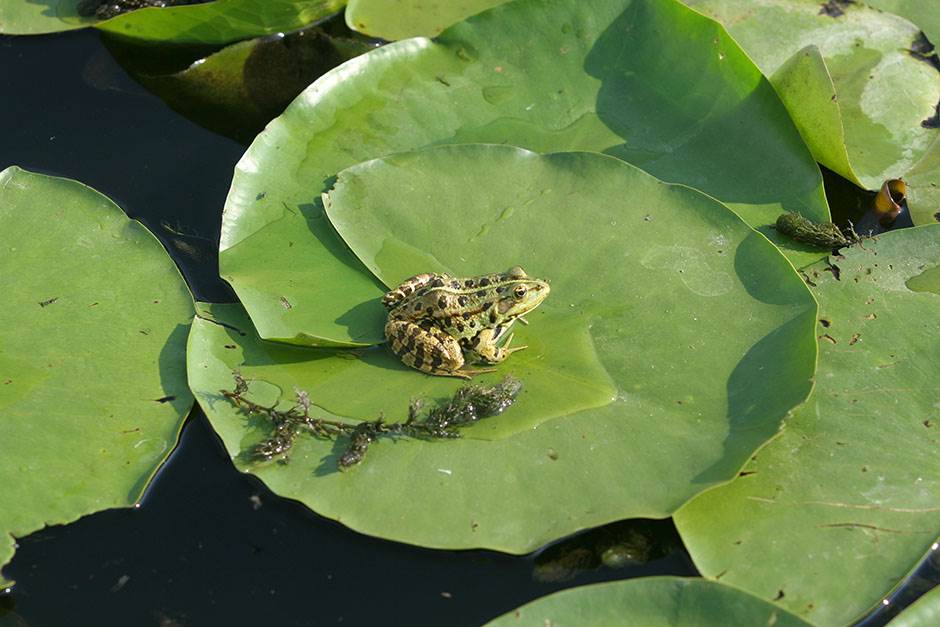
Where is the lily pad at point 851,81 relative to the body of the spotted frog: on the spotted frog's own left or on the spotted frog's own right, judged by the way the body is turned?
on the spotted frog's own left

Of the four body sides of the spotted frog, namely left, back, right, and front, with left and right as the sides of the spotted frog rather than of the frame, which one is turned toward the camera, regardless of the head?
right

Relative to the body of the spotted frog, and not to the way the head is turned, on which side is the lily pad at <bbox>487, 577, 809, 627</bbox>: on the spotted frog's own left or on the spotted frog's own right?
on the spotted frog's own right

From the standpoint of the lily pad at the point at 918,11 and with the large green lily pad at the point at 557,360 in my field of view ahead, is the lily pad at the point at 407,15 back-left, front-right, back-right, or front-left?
front-right

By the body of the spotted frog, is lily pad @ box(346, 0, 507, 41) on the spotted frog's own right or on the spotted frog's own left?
on the spotted frog's own left

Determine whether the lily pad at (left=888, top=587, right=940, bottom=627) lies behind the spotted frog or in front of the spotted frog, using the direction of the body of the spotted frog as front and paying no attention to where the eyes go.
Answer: in front

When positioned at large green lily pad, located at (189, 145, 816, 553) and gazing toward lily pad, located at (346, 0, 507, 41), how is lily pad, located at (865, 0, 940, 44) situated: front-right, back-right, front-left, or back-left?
front-right

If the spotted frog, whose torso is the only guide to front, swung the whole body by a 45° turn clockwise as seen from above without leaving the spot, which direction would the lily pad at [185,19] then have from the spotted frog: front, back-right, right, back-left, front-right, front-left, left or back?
back

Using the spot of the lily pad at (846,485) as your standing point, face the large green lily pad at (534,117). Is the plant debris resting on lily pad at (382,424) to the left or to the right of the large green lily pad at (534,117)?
left

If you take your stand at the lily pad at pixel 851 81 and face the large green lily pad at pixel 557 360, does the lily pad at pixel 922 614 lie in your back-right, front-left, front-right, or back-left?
front-left

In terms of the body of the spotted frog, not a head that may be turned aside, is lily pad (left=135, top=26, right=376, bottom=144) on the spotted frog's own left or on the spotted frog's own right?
on the spotted frog's own left

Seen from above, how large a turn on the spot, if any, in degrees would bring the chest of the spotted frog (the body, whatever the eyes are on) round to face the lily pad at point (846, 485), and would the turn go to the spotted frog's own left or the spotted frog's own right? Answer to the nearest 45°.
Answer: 0° — it already faces it
